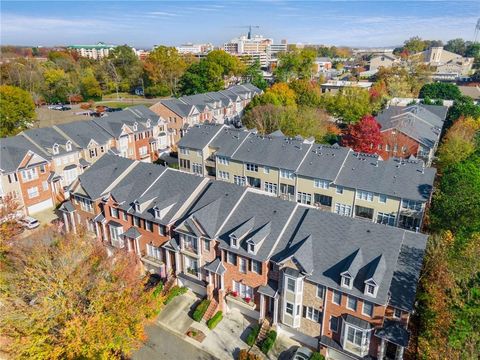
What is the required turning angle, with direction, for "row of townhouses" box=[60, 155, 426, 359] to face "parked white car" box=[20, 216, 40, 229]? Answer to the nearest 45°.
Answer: approximately 90° to its right

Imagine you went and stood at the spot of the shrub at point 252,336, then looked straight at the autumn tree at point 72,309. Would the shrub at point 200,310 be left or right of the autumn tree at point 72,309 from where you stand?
right

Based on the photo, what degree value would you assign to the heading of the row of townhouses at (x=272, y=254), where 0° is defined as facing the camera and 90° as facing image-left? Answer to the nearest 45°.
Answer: approximately 45°

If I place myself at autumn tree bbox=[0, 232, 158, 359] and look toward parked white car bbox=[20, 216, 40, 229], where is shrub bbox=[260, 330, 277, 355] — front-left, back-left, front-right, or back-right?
back-right
